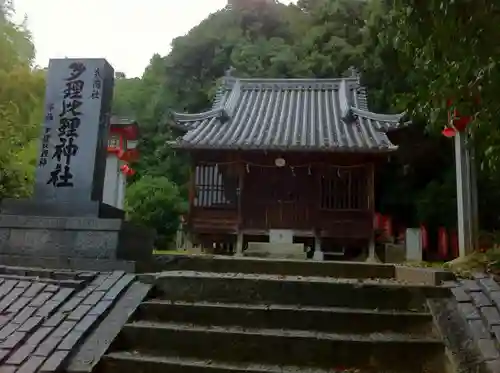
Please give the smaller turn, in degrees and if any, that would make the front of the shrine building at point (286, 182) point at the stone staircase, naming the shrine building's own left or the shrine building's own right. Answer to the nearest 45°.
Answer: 0° — it already faces it

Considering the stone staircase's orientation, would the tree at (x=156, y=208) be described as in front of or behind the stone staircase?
behind

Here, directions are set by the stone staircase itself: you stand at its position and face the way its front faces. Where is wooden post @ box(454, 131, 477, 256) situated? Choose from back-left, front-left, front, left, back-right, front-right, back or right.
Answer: back-left

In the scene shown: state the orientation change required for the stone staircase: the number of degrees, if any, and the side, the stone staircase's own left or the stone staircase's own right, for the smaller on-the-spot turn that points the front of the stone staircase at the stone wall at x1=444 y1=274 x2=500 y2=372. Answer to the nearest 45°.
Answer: approximately 90° to the stone staircase's own left

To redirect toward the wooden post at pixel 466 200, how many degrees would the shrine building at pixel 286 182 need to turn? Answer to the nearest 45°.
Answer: approximately 45° to its left

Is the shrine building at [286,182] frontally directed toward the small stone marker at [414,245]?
no

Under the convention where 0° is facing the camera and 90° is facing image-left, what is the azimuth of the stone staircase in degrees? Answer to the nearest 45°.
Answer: approximately 0°

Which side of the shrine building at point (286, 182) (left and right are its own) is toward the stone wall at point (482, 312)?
front

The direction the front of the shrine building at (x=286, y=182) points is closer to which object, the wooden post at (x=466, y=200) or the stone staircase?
the stone staircase

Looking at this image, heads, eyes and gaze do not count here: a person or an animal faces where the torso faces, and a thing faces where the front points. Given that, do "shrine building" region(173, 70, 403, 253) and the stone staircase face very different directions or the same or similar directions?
same or similar directions

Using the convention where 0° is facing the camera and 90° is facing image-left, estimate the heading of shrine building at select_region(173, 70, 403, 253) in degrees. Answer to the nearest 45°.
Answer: approximately 0°

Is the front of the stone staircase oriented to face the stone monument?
no

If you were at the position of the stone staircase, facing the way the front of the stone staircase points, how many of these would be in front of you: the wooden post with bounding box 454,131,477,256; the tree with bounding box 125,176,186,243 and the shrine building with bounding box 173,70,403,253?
0

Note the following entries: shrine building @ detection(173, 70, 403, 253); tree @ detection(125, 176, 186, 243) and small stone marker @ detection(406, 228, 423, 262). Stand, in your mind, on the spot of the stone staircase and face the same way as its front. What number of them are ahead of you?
0
